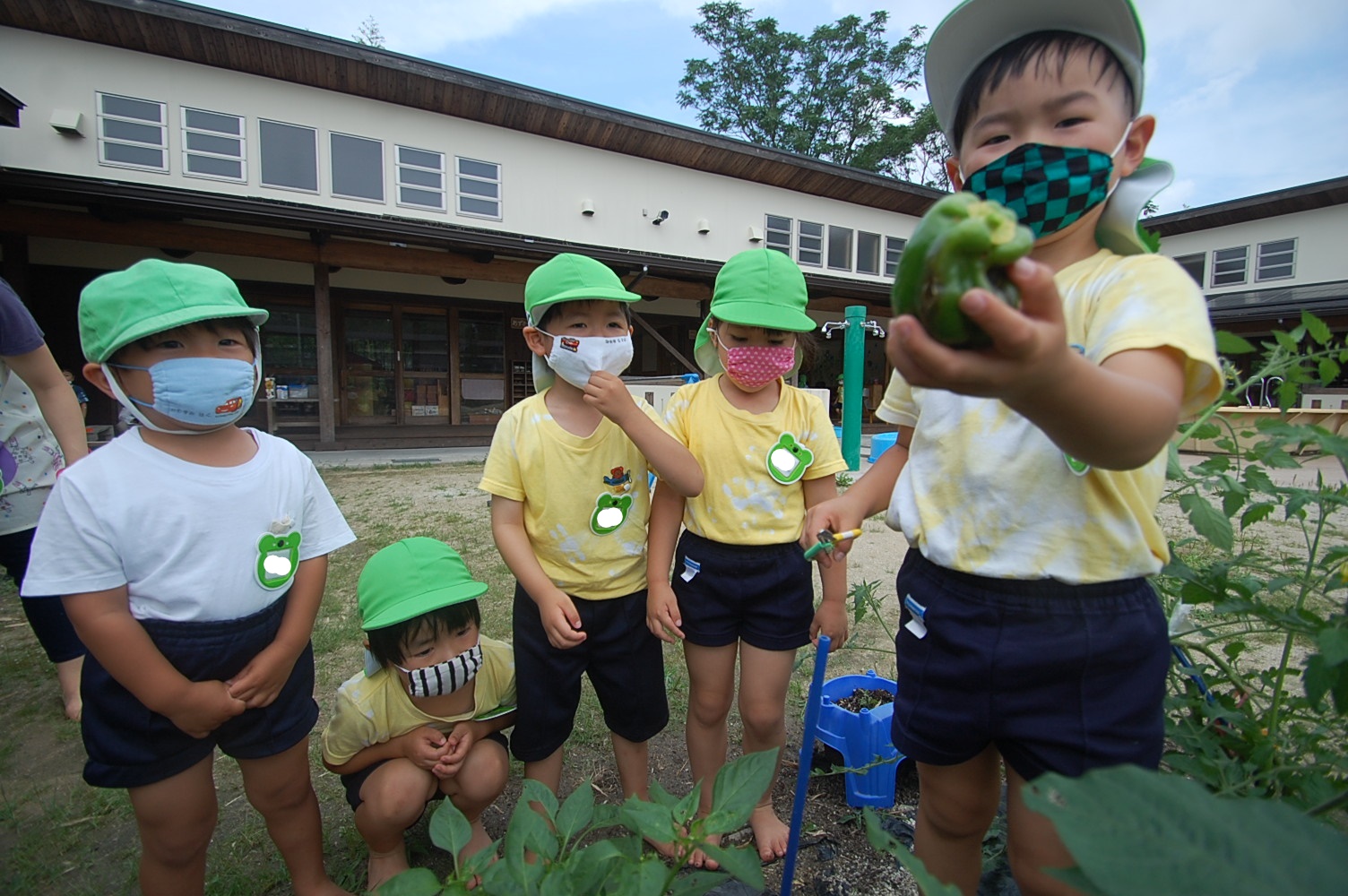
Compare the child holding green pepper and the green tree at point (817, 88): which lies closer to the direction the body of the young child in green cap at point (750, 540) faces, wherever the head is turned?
the child holding green pepper

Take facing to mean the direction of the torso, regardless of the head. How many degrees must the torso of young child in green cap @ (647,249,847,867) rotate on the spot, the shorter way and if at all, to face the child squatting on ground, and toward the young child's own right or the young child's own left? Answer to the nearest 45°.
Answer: approximately 90° to the young child's own right

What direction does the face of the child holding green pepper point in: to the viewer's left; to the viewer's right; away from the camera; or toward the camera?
toward the camera

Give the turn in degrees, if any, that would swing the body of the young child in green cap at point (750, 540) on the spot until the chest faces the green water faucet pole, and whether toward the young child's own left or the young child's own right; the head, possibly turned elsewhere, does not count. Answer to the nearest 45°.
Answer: approximately 180°

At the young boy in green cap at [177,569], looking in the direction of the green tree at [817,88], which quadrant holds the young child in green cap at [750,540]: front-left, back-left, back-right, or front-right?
front-right

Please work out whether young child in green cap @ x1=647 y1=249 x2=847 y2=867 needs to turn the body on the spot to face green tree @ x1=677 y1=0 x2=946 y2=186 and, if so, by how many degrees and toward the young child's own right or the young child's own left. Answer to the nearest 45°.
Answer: approximately 180°

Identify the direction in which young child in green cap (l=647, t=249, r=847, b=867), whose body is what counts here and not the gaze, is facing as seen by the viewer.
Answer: toward the camera

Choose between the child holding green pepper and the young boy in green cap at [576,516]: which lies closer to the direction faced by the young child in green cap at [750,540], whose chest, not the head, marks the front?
the child holding green pepper

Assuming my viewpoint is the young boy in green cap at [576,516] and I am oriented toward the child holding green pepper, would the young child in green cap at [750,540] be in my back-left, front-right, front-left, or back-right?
front-left

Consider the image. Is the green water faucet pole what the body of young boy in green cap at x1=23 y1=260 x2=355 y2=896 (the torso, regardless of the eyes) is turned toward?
no

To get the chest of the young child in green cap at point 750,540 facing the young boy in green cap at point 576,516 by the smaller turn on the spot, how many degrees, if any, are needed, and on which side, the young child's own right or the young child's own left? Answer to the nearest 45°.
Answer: approximately 90° to the young child's own right

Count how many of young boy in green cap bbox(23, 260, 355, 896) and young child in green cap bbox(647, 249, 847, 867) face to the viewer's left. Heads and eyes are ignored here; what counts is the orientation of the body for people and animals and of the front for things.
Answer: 0

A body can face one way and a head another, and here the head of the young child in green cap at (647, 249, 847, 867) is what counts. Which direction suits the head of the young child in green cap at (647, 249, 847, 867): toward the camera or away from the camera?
toward the camera
